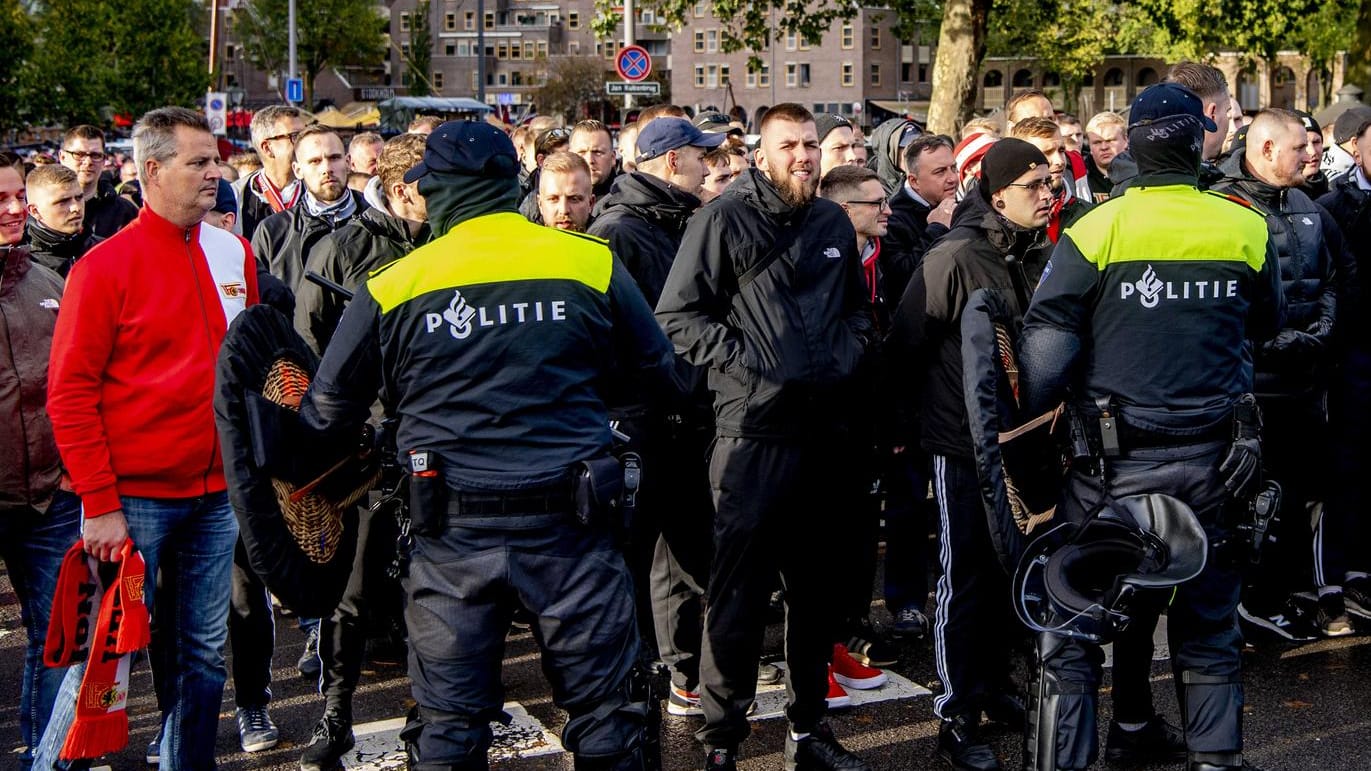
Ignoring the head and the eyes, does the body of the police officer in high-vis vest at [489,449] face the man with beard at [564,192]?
yes

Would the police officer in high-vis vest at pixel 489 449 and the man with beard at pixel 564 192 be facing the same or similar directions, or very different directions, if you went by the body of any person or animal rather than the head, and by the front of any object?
very different directions

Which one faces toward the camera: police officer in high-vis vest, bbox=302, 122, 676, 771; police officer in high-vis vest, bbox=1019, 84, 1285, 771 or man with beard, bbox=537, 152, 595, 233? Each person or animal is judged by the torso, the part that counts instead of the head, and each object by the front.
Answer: the man with beard

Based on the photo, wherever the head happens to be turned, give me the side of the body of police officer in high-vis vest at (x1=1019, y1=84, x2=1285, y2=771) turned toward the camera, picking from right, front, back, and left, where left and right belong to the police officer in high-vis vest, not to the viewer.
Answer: back

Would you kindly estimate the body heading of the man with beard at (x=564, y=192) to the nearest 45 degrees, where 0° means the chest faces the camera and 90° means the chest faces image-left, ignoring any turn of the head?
approximately 0°

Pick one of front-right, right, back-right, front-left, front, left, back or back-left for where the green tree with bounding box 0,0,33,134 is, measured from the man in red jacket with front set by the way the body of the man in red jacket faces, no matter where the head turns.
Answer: back-left

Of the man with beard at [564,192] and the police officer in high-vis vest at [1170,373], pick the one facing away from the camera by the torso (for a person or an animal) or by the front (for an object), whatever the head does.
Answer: the police officer in high-vis vest

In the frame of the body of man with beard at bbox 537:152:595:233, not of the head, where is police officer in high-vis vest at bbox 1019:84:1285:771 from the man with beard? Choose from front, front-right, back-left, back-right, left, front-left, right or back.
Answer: front-left

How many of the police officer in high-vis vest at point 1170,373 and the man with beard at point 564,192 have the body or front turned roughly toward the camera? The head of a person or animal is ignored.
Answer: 1

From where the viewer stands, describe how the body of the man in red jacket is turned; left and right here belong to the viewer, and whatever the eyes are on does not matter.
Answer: facing the viewer and to the right of the viewer

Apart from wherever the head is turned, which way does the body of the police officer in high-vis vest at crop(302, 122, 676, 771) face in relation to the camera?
away from the camera

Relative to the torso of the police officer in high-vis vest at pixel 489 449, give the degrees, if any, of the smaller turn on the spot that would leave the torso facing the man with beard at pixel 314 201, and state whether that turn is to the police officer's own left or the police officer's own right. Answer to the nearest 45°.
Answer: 0° — they already face them
